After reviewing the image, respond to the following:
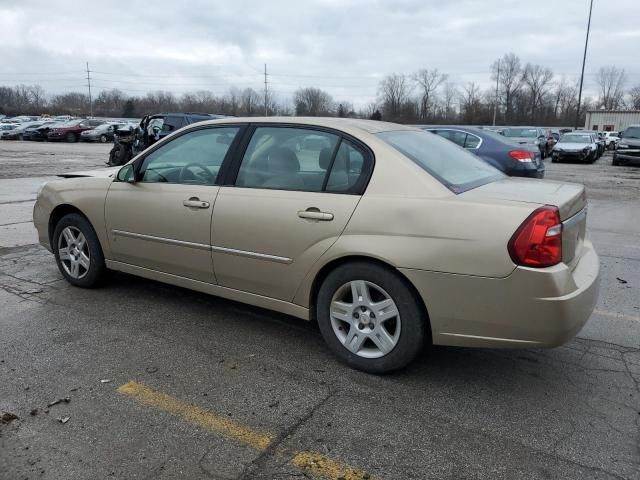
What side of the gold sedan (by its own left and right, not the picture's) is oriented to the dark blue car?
right

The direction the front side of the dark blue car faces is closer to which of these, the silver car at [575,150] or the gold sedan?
the silver car

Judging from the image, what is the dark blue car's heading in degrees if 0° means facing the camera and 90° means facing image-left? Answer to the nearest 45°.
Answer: approximately 135°

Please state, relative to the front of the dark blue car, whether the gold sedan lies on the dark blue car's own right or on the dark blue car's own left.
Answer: on the dark blue car's own left

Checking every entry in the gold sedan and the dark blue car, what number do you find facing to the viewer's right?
0

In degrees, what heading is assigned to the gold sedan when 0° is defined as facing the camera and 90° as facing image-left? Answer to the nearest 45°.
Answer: approximately 135°

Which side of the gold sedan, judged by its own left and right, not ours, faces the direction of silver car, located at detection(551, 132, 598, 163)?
right
